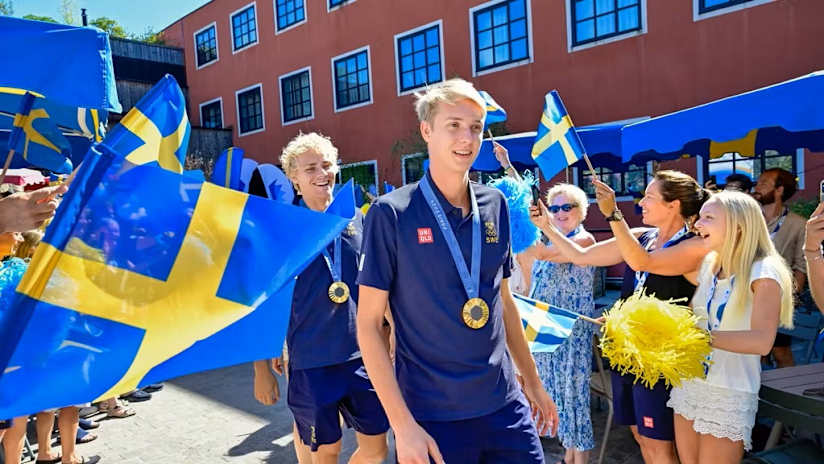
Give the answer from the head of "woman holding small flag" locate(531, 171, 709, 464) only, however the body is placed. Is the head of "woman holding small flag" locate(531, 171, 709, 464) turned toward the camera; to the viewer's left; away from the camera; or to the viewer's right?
to the viewer's left

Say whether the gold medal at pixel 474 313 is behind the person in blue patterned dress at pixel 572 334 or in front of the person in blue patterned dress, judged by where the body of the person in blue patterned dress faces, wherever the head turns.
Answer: in front

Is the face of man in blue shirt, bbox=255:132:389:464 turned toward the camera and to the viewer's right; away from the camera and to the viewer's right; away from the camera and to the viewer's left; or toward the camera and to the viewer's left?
toward the camera and to the viewer's right

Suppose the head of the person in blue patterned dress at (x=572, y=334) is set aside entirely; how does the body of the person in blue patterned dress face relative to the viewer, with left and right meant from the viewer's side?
facing the viewer and to the left of the viewer

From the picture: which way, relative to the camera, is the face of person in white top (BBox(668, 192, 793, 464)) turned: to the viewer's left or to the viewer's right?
to the viewer's left

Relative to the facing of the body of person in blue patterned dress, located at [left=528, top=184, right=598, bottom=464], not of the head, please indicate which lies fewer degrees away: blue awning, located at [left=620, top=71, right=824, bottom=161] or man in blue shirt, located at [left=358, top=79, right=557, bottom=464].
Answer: the man in blue shirt

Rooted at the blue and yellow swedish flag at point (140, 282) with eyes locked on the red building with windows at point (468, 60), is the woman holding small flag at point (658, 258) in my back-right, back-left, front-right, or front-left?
front-right

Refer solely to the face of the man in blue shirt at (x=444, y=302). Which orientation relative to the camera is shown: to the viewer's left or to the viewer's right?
to the viewer's right

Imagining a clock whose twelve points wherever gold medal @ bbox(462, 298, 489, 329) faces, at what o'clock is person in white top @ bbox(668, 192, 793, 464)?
The person in white top is roughly at 8 o'clock from the gold medal.

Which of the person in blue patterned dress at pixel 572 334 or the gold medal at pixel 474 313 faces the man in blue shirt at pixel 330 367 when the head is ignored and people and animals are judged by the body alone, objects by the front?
the person in blue patterned dress

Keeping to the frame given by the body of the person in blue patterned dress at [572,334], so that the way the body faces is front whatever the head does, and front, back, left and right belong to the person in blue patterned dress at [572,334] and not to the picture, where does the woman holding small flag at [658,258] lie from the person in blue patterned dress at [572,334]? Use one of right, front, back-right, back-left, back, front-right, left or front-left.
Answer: left

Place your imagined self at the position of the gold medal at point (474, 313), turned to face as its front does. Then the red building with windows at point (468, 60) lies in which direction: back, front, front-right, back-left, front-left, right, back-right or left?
back

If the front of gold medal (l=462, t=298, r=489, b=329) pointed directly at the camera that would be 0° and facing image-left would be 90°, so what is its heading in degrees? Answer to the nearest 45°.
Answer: approximately 0°

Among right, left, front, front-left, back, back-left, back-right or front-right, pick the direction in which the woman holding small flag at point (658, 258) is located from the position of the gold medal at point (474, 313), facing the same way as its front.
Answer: back-left

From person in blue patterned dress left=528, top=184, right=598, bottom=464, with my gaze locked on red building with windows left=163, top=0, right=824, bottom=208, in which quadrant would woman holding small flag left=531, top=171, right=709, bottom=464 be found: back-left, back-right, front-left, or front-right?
back-right

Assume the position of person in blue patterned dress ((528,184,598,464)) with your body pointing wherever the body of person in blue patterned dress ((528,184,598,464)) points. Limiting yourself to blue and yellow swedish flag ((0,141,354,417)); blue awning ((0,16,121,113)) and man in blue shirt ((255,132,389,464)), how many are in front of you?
3

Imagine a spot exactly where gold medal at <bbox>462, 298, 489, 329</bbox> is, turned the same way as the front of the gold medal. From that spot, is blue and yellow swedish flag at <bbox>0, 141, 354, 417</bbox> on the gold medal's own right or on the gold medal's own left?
on the gold medal's own right

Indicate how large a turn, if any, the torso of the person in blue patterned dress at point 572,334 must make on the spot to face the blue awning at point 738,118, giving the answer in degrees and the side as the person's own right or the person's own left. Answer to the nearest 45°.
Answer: approximately 180°

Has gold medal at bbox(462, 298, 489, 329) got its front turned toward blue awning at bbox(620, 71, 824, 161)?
no
